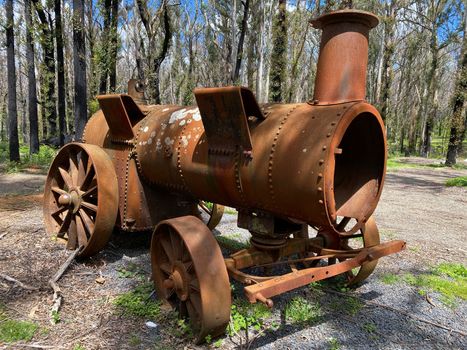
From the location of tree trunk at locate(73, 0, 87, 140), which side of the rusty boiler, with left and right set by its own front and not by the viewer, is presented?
back

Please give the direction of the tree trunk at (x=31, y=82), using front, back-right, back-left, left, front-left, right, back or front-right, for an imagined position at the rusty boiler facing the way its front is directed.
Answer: back

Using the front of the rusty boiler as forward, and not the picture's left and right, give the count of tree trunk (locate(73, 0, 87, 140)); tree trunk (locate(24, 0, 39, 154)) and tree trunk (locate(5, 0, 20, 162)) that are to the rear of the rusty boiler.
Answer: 3

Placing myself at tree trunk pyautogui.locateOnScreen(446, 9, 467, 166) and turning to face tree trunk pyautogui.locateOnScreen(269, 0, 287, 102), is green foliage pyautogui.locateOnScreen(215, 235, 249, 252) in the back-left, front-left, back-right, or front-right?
front-left

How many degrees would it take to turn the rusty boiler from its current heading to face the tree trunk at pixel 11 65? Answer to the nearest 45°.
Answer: approximately 180°

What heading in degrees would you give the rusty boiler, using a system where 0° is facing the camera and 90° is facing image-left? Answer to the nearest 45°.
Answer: approximately 315°

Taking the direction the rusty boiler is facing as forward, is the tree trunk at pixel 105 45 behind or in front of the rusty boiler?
behind

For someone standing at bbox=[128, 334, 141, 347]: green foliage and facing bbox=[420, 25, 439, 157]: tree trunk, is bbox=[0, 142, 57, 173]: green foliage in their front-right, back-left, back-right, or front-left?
front-left

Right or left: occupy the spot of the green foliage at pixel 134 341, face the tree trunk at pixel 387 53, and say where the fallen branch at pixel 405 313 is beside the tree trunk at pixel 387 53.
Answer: right

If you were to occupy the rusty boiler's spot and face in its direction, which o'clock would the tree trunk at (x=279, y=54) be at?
The tree trunk is roughly at 8 o'clock from the rusty boiler.

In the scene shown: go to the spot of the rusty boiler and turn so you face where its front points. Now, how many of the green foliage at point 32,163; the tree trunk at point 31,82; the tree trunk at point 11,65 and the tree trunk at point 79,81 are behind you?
4

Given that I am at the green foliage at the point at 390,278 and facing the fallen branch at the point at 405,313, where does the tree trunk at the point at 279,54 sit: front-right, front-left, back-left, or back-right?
back-right

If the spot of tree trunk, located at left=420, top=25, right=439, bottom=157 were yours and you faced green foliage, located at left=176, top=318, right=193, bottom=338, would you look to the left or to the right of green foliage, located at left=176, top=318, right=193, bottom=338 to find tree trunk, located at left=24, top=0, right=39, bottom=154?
right

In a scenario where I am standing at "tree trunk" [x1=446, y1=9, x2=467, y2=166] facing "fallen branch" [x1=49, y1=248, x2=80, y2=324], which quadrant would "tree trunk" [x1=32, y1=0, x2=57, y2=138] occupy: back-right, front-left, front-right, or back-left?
front-right

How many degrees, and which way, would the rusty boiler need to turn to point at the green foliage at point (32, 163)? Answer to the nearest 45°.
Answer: approximately 180°

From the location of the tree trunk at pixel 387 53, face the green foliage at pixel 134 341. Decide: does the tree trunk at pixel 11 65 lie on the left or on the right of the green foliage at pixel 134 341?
right
